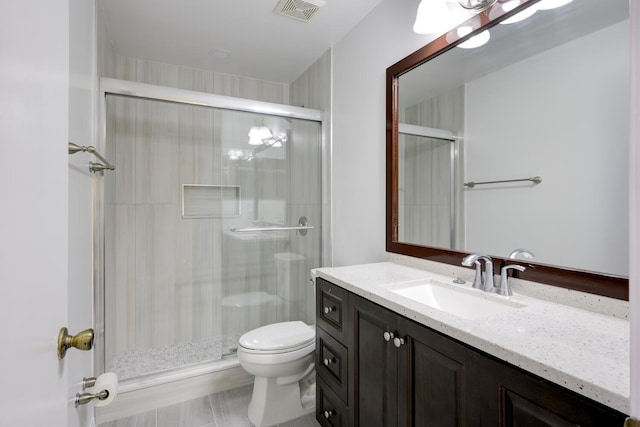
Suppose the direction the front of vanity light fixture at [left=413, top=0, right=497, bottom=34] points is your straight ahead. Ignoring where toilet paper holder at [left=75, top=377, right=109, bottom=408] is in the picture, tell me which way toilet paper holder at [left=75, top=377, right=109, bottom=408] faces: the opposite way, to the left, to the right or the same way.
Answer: the opposite way

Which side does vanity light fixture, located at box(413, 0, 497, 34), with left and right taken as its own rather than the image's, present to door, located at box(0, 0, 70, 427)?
front

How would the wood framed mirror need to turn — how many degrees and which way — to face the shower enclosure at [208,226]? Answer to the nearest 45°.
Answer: approximately 45° to its right

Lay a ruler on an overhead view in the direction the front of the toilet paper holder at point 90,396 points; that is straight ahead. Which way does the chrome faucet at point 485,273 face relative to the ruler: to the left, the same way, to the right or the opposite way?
the opposite way

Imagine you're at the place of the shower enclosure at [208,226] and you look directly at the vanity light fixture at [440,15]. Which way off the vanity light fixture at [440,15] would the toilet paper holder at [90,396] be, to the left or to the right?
right

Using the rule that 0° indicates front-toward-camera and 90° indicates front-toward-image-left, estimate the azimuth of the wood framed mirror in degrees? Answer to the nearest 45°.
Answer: approximately 45°

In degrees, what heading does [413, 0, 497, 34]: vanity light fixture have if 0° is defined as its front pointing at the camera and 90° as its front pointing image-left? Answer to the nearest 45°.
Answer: approximately 45°

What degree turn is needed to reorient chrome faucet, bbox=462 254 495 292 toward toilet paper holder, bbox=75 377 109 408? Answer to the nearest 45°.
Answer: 0° — it already faces it

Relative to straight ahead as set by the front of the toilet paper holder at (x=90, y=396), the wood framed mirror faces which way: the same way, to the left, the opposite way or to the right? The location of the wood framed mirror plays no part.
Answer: the opposite way

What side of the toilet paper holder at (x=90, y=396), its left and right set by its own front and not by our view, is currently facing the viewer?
right

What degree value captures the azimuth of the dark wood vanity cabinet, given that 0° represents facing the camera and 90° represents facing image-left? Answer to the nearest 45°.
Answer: approximately 45°

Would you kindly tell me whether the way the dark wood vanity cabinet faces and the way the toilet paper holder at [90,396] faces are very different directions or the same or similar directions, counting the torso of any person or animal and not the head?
very different directions

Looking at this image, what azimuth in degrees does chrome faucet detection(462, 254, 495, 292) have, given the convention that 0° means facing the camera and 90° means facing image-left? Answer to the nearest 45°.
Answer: approximately 45°
